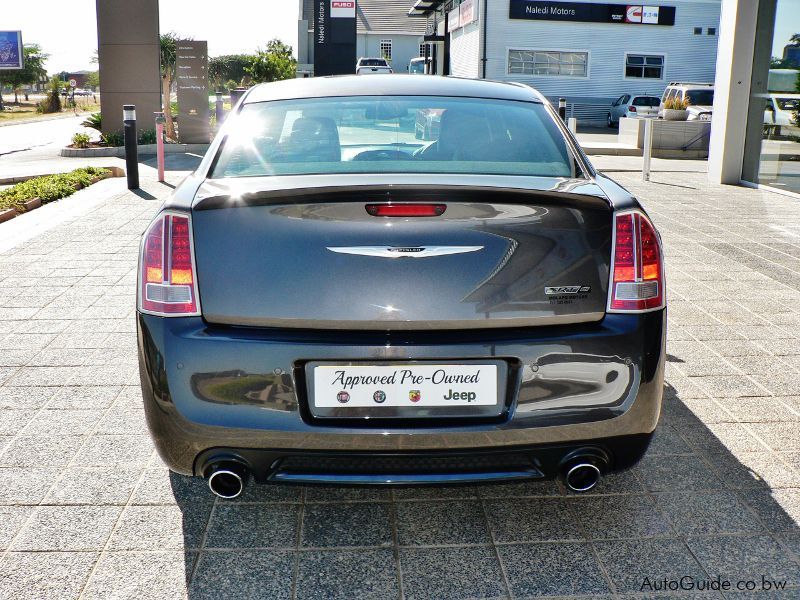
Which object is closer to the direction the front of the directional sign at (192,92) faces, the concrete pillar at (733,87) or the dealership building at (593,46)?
the concrete pillar

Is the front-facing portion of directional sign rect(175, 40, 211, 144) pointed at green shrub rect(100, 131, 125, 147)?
no

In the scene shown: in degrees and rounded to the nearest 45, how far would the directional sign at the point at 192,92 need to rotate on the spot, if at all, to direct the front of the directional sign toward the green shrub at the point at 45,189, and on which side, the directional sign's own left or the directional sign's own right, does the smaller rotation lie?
0° — it already faces it

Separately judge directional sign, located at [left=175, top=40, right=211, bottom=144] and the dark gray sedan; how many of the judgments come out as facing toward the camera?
1

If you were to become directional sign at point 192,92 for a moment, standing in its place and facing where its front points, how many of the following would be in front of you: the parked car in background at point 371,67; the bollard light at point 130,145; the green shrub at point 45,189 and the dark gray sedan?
3

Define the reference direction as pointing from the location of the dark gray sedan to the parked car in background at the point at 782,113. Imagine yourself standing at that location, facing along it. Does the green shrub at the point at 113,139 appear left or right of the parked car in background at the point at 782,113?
left

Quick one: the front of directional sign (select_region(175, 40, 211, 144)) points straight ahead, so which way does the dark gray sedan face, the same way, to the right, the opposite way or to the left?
the opposite way

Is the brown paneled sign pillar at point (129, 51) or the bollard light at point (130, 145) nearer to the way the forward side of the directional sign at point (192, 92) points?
the bollard light

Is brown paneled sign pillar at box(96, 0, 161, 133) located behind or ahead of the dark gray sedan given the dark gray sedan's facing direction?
ahead

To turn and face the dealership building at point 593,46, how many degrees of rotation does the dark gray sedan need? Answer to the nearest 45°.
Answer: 0° — it already faces it

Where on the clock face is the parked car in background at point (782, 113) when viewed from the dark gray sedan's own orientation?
The parked car in background is roughly at 1 o'clock from the dark gray sedan.

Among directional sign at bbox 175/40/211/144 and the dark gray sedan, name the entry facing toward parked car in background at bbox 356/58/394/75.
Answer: the dark gray sedan

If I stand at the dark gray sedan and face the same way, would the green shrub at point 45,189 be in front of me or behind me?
in front

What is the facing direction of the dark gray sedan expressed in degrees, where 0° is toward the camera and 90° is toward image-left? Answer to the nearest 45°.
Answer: approximately 180°

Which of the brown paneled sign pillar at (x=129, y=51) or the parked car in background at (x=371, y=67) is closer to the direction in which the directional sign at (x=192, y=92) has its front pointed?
the brown paneled sign pillar

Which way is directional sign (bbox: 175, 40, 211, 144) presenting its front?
toward the camera

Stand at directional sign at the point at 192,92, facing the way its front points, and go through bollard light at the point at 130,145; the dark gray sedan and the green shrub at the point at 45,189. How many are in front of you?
3

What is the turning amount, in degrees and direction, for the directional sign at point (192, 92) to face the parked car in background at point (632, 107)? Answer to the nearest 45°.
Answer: approximately 135° to its left
